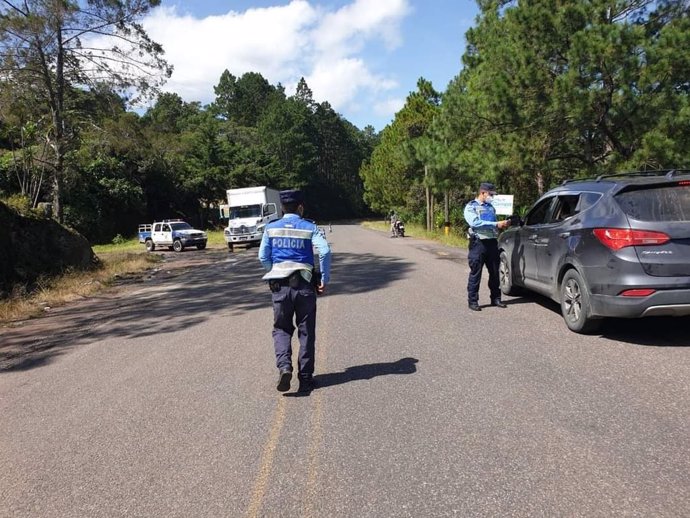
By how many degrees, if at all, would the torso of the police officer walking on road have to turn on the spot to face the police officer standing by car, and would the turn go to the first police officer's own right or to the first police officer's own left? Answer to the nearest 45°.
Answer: approximately 45° to the first police officer's own right

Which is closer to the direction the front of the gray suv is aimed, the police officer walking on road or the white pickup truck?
the white pickup truck

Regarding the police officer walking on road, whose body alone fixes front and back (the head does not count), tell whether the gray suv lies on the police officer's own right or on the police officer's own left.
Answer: on the police officer's own right

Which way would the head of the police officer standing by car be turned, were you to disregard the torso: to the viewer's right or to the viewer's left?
to the viewer's right

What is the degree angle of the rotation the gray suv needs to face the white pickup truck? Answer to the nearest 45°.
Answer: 0° — it already faces it

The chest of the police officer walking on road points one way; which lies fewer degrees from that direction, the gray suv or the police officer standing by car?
the police officer standing by car

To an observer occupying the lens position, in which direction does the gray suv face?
facing away from the viewer and to the left of the viewer

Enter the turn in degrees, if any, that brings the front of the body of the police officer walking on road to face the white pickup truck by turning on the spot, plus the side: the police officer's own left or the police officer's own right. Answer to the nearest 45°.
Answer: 0° — they already face it

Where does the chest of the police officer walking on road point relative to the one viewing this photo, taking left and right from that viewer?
facing away from the viewer

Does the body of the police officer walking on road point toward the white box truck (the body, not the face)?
yes
